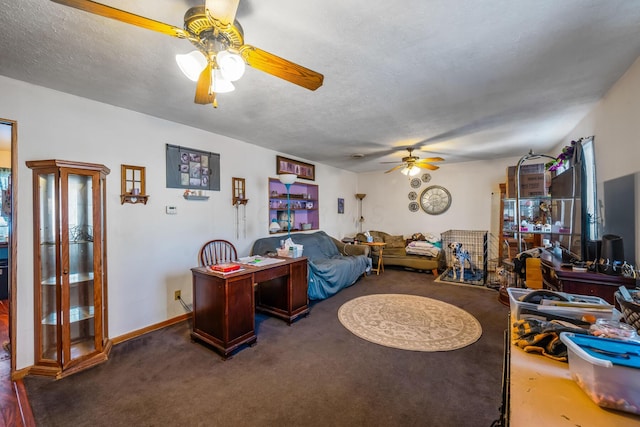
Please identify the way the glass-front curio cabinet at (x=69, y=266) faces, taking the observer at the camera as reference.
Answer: facing the viewer and to the right of the viewer

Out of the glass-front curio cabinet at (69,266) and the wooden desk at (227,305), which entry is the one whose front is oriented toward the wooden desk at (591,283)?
the glass-front curio cabinet

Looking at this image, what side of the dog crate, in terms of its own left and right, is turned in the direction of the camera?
front

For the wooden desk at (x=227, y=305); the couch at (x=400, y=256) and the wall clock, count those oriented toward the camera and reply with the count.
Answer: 2

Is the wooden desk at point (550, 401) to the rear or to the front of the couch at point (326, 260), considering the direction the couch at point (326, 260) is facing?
to the front

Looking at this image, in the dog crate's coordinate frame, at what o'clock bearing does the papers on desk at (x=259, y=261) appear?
The papers on desk is roughly at 1 o'clock from the dog crate.

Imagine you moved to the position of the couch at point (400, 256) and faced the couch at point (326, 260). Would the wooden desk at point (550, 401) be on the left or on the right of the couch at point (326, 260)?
left

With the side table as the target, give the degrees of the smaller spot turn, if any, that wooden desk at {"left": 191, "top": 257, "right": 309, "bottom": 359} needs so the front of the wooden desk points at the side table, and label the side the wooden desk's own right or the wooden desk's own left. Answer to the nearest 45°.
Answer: approximately 90° to the wooden desk's own right

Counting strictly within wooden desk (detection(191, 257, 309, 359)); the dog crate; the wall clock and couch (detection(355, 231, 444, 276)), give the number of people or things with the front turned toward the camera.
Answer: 3

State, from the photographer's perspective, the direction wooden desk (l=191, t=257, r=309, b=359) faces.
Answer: facing away from the viewer and to the left of the viewer

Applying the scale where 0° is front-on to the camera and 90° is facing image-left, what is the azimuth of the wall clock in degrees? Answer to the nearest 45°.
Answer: approximately 0°

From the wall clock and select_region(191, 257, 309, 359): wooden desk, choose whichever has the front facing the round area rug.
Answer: the wall clock

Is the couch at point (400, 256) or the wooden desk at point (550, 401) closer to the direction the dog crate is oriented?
the wooden desk
